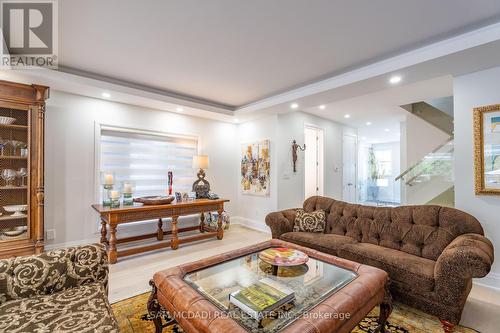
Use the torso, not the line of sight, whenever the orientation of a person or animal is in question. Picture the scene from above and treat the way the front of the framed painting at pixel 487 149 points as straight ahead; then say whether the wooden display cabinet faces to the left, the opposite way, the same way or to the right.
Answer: the opposite way

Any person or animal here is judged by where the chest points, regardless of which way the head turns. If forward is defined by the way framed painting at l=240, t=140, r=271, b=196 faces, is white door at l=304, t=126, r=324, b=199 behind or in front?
behind

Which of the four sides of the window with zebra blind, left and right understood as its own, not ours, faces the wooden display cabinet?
right

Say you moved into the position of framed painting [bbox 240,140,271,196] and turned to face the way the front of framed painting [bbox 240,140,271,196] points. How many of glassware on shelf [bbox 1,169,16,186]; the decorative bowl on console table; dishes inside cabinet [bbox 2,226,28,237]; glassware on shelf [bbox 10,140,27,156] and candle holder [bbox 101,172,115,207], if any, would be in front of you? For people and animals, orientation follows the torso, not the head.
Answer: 5

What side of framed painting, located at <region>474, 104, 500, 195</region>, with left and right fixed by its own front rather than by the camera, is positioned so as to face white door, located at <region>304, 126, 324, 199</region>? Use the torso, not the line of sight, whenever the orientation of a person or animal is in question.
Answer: right

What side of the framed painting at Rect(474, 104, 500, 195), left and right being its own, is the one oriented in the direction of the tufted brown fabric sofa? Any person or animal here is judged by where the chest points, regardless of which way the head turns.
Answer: front

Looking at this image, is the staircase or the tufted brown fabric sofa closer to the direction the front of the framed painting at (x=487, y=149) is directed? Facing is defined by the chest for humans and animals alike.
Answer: the tufted brown fabric sofa

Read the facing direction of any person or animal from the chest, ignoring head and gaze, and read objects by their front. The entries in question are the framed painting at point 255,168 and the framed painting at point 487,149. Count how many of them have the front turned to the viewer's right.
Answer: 0

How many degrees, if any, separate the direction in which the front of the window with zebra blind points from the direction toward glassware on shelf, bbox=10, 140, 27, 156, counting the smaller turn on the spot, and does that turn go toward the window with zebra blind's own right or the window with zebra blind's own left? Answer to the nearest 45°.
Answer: approximately 90° to the window with zebra blind's own right

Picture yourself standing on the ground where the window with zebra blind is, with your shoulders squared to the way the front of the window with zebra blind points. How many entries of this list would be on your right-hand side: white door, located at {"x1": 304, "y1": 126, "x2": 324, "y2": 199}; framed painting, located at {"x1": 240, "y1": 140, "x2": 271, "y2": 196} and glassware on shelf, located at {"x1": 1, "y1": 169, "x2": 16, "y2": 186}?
1

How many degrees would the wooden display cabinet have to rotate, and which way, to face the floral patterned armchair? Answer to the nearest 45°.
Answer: approximately 45° to its right

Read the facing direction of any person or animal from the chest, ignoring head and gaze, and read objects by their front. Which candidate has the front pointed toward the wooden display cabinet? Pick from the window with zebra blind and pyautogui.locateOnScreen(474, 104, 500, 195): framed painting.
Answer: the framed painting

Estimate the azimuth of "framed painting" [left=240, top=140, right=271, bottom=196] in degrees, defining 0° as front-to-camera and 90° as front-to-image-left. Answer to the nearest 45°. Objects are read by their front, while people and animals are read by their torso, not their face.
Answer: approximately 45°

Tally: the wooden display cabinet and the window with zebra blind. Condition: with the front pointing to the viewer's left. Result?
0

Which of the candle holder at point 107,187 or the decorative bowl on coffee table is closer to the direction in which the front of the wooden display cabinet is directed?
the decorative bowl on coffee table

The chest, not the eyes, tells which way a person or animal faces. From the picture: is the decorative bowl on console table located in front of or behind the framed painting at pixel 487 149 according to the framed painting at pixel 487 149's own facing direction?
in front
